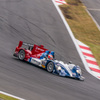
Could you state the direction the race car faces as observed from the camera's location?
facing the viewer and to the right of the viewer
